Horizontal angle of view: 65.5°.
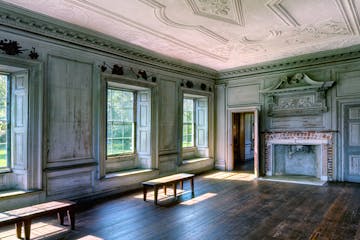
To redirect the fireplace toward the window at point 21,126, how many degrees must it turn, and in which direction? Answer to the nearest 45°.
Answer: approximately 45° to its right

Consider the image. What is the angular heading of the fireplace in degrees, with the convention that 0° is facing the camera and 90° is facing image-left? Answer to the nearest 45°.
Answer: approximately 0°

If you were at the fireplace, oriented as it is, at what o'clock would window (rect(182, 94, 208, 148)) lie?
The window is roughly at 3 o'clock from the fireplace.

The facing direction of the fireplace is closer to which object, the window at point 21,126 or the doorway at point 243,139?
the window

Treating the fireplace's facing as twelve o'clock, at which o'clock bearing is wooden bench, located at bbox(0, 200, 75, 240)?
The wooden bench is roughly at 1 o'clock from the fireplace.

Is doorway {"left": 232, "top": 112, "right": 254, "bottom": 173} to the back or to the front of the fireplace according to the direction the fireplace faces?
to the back

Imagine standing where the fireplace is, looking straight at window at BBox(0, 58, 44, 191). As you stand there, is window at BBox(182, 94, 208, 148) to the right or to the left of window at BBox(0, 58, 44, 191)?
right

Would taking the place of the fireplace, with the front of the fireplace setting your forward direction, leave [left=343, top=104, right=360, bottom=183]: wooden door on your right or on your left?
on your left

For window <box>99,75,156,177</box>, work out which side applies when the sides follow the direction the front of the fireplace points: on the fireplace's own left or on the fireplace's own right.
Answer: on the fireplace's own right

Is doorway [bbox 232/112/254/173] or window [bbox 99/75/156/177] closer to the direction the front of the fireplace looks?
the window
